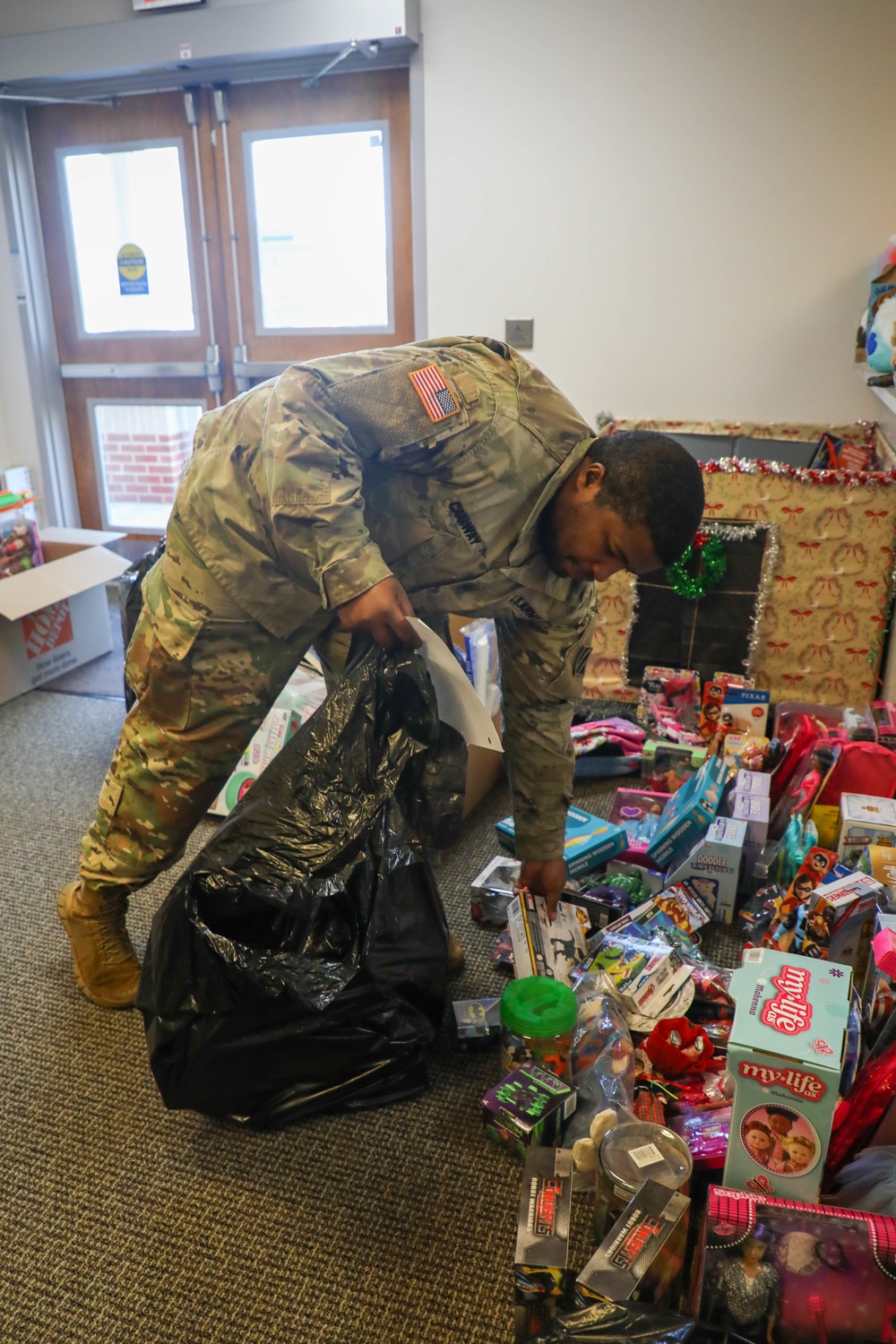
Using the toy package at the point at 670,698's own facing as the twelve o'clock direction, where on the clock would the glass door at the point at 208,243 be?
The glass door is roughly at 4 o'clock from the toy package.

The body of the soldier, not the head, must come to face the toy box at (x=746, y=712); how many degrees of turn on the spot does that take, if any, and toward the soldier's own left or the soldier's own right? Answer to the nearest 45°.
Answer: approximately 90° to the soldier's own left

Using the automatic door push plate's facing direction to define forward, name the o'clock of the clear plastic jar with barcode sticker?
The clear plastic jar with barcode sticker is roughly at 12 o'clock from the automatic door push plate.

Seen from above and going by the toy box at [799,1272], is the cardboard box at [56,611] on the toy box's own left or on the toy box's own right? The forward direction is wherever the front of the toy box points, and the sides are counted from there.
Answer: on the toy box's own right

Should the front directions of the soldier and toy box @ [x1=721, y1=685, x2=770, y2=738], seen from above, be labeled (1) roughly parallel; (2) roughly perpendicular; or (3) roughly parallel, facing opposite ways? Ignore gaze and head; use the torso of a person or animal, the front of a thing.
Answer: roughly perpendicular

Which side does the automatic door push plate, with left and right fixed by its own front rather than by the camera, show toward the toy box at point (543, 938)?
front

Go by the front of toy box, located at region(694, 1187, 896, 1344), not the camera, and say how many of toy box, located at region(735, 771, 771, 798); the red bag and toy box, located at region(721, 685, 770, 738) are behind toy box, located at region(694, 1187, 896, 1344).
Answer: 3

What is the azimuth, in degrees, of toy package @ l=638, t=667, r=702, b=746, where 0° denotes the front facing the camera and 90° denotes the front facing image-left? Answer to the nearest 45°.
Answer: approximately 0°
